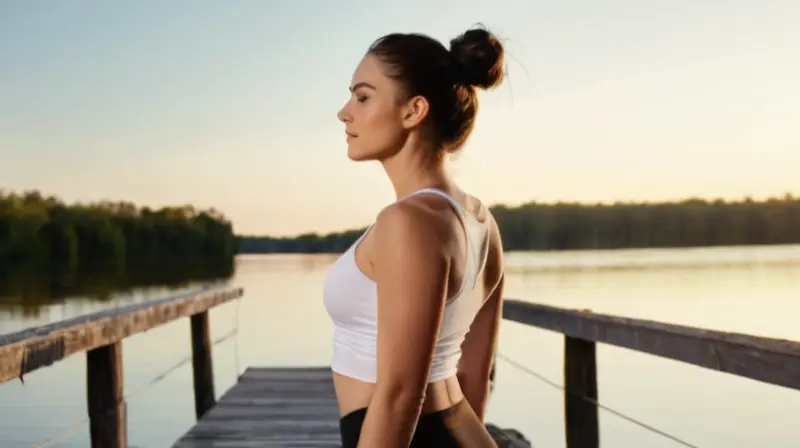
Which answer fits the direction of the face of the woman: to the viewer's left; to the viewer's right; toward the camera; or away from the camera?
to the viewer's left

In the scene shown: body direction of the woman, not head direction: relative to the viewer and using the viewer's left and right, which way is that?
facing away from the viewer and to the left of the viewer
